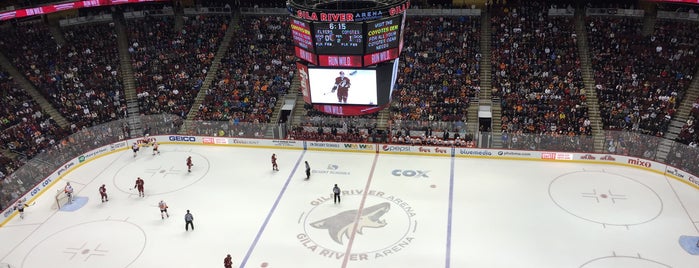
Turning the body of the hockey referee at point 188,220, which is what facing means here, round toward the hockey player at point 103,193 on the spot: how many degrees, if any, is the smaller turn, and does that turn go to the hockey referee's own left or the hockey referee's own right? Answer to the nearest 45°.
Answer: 0° — they already face them

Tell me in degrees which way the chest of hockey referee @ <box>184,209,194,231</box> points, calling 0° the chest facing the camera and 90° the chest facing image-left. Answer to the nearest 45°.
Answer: approximately 135°

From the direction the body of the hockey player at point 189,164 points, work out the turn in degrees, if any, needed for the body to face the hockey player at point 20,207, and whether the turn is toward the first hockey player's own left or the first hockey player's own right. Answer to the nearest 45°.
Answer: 0° — they already face them

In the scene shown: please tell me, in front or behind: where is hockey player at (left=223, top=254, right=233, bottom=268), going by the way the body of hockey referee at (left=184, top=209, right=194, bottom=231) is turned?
behind

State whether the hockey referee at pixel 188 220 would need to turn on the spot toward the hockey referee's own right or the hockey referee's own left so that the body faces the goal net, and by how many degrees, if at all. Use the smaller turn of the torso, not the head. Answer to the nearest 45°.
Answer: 0° — they already face it

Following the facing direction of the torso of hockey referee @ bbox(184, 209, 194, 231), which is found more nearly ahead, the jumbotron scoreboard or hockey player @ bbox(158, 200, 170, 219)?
the hockey player

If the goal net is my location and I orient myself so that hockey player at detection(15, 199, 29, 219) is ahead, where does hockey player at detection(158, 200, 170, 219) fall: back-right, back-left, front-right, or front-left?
back-left
